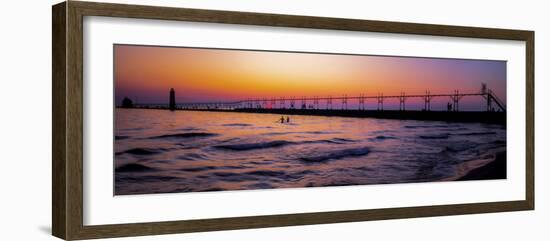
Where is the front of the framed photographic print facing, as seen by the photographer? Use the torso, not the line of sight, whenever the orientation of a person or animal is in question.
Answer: facing the viewer and to the right of the viewer
